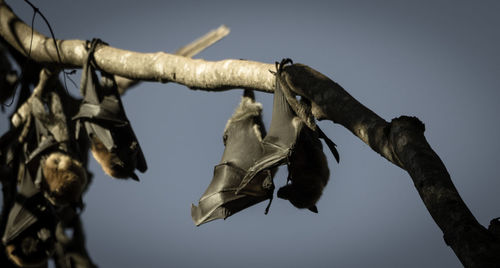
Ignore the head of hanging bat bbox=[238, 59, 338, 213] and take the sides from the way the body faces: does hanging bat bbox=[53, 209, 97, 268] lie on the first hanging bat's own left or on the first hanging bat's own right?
on the first hanging bat's own right

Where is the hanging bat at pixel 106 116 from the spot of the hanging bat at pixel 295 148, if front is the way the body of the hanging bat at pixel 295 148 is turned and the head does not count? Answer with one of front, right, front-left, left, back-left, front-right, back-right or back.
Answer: front-right

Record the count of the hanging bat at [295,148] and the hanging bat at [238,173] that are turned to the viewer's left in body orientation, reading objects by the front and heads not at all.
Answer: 1
